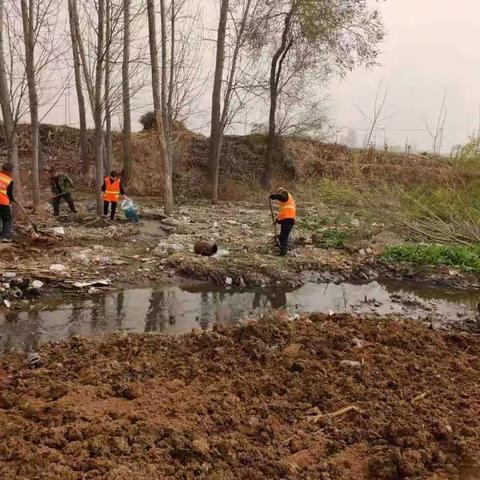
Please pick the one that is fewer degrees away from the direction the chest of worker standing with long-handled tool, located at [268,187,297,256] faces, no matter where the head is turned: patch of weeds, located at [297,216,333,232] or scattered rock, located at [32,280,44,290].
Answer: the scattered rock

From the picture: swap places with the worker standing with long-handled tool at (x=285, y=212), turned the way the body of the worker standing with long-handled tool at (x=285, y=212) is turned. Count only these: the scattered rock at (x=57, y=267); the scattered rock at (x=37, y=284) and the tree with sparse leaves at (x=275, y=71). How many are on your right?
1

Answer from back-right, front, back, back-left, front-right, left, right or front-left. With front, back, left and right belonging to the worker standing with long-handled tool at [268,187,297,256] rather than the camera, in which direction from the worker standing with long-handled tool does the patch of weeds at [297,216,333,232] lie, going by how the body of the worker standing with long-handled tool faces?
right

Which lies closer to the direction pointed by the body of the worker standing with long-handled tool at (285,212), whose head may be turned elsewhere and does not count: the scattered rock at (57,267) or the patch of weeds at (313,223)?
the scattered rock

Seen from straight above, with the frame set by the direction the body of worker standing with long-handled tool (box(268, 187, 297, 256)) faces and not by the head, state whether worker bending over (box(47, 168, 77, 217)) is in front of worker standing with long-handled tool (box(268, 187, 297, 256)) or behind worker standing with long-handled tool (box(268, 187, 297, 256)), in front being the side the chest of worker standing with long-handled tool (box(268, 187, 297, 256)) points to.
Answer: in front

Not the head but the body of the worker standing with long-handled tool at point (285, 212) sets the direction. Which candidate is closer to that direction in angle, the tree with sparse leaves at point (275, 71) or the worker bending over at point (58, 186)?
the worker bending over

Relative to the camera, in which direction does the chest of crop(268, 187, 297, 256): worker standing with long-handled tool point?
to the viewer's left

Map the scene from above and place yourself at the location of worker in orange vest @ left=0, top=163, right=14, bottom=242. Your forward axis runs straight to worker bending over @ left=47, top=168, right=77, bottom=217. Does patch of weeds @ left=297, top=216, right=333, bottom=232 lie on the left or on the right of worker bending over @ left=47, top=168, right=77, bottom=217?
right

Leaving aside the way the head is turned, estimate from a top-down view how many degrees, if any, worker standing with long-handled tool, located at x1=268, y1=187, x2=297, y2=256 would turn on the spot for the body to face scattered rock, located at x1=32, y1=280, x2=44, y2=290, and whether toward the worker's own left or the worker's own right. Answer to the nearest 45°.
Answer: approximately 45° to the worker's own left

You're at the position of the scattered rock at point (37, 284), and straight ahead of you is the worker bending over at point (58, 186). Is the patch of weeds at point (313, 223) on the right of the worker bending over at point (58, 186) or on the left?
right

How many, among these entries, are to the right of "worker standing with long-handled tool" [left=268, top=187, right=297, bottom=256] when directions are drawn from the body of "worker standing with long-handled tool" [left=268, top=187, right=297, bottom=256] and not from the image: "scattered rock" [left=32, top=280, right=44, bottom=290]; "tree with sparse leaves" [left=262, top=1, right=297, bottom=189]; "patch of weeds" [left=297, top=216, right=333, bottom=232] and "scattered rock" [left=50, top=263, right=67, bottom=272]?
2

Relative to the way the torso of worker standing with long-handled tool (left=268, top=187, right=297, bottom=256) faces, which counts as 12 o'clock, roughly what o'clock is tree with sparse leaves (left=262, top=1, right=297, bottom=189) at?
The tree with sparse leaves is roughly at 3 o'clock from the worker standing with long-handled tool.
